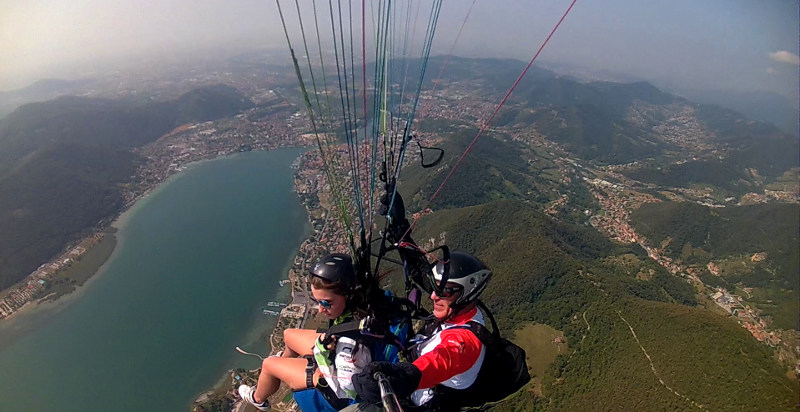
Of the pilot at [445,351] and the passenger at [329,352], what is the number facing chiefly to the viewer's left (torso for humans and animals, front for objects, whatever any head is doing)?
2

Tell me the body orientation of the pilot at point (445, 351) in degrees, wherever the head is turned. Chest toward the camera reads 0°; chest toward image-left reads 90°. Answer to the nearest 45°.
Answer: approximately 90°

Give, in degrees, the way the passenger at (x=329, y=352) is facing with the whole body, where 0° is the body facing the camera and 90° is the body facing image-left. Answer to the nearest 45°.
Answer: approximately 90°

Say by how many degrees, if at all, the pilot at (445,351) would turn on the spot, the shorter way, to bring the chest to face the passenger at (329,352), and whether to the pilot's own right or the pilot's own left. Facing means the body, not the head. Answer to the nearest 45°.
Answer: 0° — they already face them
